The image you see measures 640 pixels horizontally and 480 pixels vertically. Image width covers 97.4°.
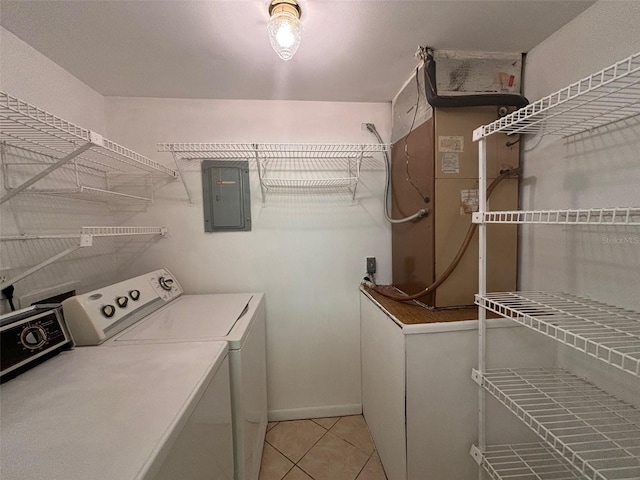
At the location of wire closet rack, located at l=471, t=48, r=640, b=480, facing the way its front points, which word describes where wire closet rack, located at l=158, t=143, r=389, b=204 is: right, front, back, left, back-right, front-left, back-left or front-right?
front-right

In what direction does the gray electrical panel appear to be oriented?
toward the camera

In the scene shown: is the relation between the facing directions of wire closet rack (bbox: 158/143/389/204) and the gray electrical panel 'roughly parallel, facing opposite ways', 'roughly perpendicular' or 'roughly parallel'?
roughly parallel

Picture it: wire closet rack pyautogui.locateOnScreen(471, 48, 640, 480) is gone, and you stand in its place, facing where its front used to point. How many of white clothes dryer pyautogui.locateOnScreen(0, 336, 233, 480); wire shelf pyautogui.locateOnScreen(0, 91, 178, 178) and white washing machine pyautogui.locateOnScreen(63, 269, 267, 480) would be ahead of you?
3

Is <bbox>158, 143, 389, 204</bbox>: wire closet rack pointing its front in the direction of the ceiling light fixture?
yes

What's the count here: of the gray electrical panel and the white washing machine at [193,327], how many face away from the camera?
0

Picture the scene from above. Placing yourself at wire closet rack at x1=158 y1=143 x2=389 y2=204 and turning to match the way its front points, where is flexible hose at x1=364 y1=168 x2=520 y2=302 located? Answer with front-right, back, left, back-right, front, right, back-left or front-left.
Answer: front-left

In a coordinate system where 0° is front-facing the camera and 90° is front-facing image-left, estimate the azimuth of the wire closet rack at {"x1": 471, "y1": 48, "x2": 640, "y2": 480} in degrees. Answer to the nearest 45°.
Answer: approximately 45°

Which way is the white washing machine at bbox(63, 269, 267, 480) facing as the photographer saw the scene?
facing the viewer and to the right of the viewer

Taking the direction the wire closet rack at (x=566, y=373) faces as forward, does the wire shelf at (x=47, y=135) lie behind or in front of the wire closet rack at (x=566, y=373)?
in front

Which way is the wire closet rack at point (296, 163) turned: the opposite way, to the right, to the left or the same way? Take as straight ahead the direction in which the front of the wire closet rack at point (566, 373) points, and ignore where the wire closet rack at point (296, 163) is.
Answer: to the left

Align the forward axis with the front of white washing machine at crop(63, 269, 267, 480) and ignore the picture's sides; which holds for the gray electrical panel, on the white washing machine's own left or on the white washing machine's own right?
on the white washing machine's own left

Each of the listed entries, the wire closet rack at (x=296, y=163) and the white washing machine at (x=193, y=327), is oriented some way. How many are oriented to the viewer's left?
0

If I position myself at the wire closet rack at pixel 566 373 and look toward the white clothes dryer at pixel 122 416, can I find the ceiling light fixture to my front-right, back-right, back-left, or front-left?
front-right

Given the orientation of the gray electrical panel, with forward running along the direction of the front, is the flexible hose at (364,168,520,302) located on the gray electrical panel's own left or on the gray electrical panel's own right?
on the gray electrical panel's own left

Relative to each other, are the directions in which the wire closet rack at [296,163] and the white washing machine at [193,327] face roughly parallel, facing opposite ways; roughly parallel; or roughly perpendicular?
roughly perpendicular

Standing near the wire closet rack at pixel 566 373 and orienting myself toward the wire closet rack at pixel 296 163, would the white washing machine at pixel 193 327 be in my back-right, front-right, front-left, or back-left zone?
front-left

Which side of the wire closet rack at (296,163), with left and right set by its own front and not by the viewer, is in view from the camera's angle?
front

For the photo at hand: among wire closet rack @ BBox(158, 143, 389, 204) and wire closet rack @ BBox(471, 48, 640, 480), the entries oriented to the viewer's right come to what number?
0

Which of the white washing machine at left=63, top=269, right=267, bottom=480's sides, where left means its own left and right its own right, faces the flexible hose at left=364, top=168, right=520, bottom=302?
front
